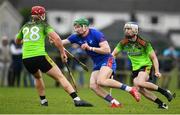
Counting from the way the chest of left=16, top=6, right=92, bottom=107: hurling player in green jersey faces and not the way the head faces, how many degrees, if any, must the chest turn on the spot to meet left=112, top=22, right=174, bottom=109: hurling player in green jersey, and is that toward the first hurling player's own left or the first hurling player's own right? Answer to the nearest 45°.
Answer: approximately 45° to the first hurling player's own right

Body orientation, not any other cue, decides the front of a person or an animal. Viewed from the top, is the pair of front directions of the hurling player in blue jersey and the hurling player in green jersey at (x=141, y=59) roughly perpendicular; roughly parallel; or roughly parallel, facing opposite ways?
roughly parallel

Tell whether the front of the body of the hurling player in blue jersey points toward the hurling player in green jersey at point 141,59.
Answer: no

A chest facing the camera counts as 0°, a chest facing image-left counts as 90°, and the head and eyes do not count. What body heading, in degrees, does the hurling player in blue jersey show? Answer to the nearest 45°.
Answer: approximately 45°

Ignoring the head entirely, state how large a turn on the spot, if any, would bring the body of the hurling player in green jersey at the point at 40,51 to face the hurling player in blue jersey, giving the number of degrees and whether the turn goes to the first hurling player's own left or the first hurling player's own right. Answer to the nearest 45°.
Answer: approximately 45° to the first hurling player's own right

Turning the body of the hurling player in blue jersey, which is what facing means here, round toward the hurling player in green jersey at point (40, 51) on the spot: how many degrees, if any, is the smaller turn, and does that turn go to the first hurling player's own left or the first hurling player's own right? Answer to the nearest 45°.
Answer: approximately 45° to the first hurling player's own right

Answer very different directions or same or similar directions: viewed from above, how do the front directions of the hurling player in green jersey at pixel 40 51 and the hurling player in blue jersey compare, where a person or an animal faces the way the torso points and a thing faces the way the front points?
very different directions

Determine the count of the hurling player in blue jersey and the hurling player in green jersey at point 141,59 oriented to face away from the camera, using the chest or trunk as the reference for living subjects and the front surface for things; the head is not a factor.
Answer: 0

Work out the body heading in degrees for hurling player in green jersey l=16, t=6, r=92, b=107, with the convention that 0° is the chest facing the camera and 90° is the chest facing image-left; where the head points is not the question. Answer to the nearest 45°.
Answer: approximately 225°

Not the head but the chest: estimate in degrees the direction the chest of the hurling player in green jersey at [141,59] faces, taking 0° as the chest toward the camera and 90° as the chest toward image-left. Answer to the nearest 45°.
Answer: approximately 45°
